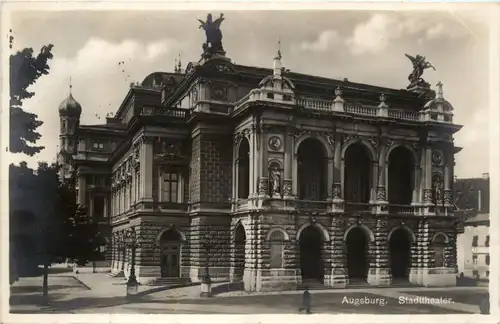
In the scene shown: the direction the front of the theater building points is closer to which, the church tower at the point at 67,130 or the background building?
the background building

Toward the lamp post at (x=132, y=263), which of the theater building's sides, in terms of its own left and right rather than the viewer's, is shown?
right

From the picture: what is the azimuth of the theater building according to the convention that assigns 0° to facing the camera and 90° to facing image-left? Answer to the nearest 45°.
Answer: approximately 315°

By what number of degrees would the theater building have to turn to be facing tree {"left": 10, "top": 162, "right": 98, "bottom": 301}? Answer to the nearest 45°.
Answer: approximately 90° to its right

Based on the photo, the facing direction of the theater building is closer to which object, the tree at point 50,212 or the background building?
the background building

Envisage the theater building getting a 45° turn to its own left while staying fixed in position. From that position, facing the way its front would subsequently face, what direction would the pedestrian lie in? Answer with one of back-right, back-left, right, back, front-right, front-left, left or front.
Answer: right
